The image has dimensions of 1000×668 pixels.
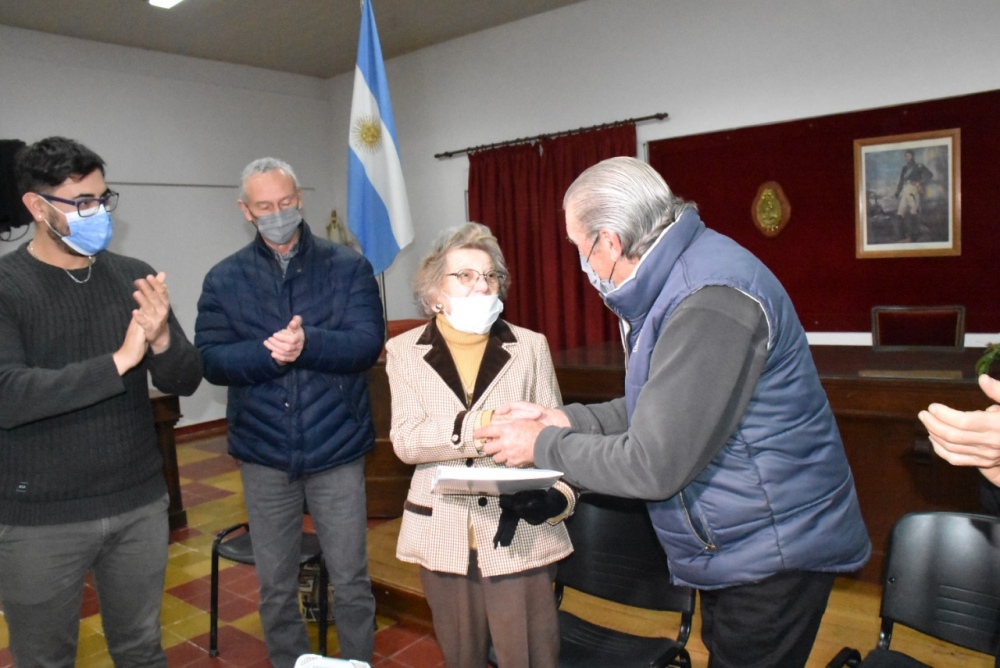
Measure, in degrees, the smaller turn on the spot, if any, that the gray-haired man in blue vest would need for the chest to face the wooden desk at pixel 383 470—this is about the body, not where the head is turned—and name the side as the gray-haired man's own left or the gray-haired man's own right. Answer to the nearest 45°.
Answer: approximately 45° to the gray-haired man's own right

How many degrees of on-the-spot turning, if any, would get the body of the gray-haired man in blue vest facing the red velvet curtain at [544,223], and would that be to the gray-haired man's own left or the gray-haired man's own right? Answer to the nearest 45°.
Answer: approximately 90° to the gray-haired man's own right

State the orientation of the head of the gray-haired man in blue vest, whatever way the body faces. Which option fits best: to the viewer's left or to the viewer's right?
to the viewer's left

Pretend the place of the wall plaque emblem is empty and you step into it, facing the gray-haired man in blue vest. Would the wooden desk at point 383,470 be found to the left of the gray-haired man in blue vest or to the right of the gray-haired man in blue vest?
right

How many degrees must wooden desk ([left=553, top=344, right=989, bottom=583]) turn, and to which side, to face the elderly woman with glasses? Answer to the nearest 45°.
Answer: approximately 45° to its right

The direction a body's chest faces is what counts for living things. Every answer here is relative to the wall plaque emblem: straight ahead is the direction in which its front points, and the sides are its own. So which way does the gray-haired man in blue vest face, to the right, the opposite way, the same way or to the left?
to the right

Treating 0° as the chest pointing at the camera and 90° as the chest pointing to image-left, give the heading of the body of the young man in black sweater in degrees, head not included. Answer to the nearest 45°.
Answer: approximately 315°

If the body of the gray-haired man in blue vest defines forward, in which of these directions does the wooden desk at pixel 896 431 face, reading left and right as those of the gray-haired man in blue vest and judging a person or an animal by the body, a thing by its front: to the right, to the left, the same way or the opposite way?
to the left

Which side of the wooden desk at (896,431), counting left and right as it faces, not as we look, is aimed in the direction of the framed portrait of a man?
back

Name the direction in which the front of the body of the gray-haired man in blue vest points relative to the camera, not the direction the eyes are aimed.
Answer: to the viewer's left

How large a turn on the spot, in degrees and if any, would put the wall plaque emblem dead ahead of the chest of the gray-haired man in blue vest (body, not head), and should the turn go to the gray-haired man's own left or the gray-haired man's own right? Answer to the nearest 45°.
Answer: approximately 90° to the gray-haired man's own right

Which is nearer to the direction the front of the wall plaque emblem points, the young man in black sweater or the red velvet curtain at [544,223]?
the young man in black sweater
